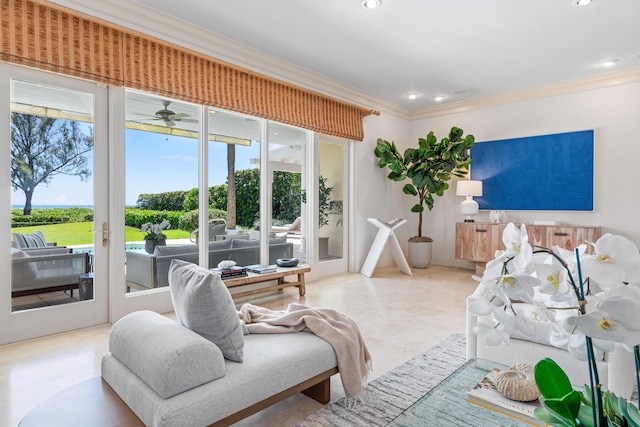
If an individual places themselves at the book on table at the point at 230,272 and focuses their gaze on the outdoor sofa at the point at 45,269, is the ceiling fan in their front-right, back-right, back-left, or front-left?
front-right

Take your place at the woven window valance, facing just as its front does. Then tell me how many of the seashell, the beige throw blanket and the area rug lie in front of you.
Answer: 3

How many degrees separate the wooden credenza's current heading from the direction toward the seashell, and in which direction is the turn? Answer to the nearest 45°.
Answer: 0° — it already faces it

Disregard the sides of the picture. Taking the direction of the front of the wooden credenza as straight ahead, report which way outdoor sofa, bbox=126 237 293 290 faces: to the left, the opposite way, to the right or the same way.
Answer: to the right

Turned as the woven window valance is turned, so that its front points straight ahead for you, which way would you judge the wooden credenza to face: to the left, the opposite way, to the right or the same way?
to the right

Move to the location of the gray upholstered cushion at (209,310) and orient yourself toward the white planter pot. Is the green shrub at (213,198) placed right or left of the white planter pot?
left

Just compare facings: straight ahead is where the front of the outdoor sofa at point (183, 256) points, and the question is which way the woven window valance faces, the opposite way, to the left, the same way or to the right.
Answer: the opposite way

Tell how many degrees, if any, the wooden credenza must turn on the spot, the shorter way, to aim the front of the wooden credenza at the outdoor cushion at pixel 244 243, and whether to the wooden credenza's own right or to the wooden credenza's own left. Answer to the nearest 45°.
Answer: approximately 45° to the wooden credenza's own right

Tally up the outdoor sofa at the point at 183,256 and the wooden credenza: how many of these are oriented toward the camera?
1

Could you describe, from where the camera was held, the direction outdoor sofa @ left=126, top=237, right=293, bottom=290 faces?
facing away from the viewer and to the left of the viewer

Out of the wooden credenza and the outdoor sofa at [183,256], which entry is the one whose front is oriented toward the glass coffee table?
the wooden credenza

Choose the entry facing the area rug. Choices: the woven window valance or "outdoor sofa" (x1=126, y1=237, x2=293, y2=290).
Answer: the woven window valance

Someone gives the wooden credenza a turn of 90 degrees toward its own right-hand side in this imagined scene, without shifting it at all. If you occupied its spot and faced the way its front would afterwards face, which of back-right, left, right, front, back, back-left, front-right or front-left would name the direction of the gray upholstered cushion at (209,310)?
left

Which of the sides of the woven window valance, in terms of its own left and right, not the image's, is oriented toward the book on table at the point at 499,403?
front

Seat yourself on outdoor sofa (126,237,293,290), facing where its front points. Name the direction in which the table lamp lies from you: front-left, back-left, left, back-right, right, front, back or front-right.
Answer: back-right

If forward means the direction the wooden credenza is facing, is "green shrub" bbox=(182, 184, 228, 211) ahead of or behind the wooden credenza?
ahead

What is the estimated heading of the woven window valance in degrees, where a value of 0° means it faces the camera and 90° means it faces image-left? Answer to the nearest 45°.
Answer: approximately 315°

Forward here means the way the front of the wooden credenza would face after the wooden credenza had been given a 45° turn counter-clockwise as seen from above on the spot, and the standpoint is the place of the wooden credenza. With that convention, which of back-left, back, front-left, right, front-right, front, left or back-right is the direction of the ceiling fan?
right

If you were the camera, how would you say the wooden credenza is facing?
facing the viewer

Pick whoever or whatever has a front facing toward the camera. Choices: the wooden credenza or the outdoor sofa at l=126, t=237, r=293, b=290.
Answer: the wooden credenza

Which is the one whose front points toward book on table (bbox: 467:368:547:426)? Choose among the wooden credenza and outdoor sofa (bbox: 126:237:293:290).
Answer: the wooden credenza
